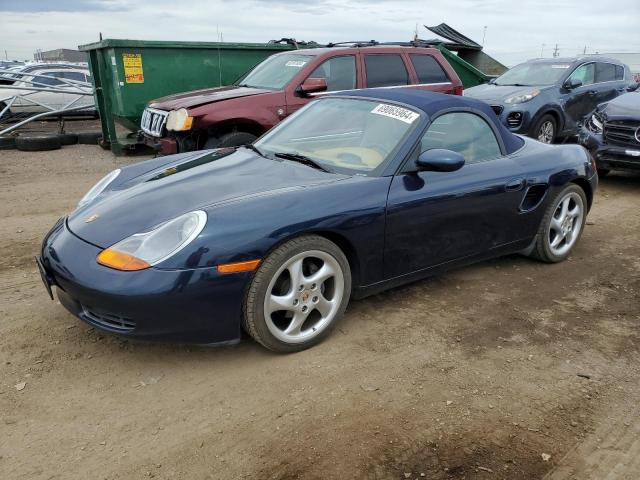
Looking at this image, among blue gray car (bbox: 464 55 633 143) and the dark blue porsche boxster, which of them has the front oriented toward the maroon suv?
the blue gray car

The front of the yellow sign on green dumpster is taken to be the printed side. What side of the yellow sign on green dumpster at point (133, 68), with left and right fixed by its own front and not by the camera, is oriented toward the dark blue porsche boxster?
front

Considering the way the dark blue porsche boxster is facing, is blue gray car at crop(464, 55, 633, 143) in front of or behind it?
behind

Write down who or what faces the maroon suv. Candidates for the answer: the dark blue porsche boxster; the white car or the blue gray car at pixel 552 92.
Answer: the blue gray car

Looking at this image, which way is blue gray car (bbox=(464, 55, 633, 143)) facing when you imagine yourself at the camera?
facing the viewer and to the left of the viewer

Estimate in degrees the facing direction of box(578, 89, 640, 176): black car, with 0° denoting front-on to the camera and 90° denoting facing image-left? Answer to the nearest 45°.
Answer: approximately 45°

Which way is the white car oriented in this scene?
to the viewer's left

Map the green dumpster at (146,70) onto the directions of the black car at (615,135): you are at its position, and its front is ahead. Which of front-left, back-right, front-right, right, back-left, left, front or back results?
front-right
